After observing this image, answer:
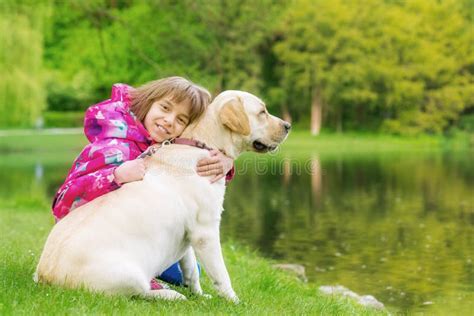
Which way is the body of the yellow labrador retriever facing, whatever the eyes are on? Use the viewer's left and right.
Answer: facing to the right of the viewer

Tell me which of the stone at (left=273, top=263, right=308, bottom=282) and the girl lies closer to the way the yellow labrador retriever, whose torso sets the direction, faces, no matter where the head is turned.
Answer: the stone

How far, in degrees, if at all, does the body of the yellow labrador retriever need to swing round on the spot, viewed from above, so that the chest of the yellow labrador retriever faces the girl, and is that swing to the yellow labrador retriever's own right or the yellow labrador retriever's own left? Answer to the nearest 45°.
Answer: approximately 90° to the yellow labrador retriever's own left
